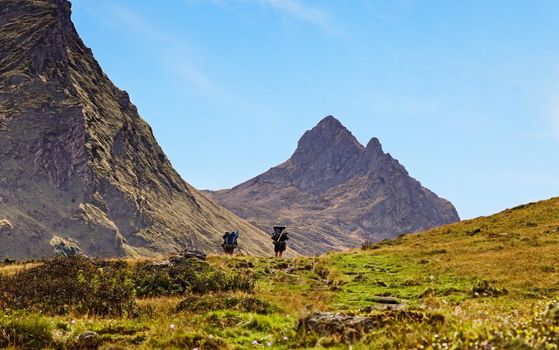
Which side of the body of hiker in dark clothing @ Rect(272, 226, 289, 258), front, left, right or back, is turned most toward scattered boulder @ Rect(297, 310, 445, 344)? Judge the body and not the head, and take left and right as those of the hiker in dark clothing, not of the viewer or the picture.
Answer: back

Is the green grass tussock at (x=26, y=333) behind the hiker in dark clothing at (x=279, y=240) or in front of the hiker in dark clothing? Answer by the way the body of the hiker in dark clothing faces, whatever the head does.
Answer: behind

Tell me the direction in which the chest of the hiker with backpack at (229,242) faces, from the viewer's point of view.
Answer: away from the camera

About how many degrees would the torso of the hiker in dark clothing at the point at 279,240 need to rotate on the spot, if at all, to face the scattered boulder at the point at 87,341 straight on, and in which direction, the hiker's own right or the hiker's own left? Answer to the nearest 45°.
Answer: approximately 180°

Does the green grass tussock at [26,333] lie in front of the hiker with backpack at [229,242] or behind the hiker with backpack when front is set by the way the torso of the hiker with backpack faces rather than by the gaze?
behind

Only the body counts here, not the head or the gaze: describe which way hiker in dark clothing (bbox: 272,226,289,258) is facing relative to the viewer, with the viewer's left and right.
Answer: facing away from the viewer

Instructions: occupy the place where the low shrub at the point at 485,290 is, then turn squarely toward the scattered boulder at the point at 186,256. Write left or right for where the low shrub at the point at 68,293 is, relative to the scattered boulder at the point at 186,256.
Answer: left

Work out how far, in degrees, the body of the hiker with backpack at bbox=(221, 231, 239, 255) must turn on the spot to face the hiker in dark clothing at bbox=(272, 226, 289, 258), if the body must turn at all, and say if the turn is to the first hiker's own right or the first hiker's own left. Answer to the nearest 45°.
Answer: approximately 90° to the first hiker's own right

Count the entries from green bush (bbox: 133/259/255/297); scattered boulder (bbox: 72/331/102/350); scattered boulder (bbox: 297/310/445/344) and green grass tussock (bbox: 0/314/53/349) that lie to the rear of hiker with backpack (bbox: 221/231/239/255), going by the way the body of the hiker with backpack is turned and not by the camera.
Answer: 4

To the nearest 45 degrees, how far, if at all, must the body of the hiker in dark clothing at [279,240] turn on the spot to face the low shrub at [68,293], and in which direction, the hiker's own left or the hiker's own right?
approximately 180°

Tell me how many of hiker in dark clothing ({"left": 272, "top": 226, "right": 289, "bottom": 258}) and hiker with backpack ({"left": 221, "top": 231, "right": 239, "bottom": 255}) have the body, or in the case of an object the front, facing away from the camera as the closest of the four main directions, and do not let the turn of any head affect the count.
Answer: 2
